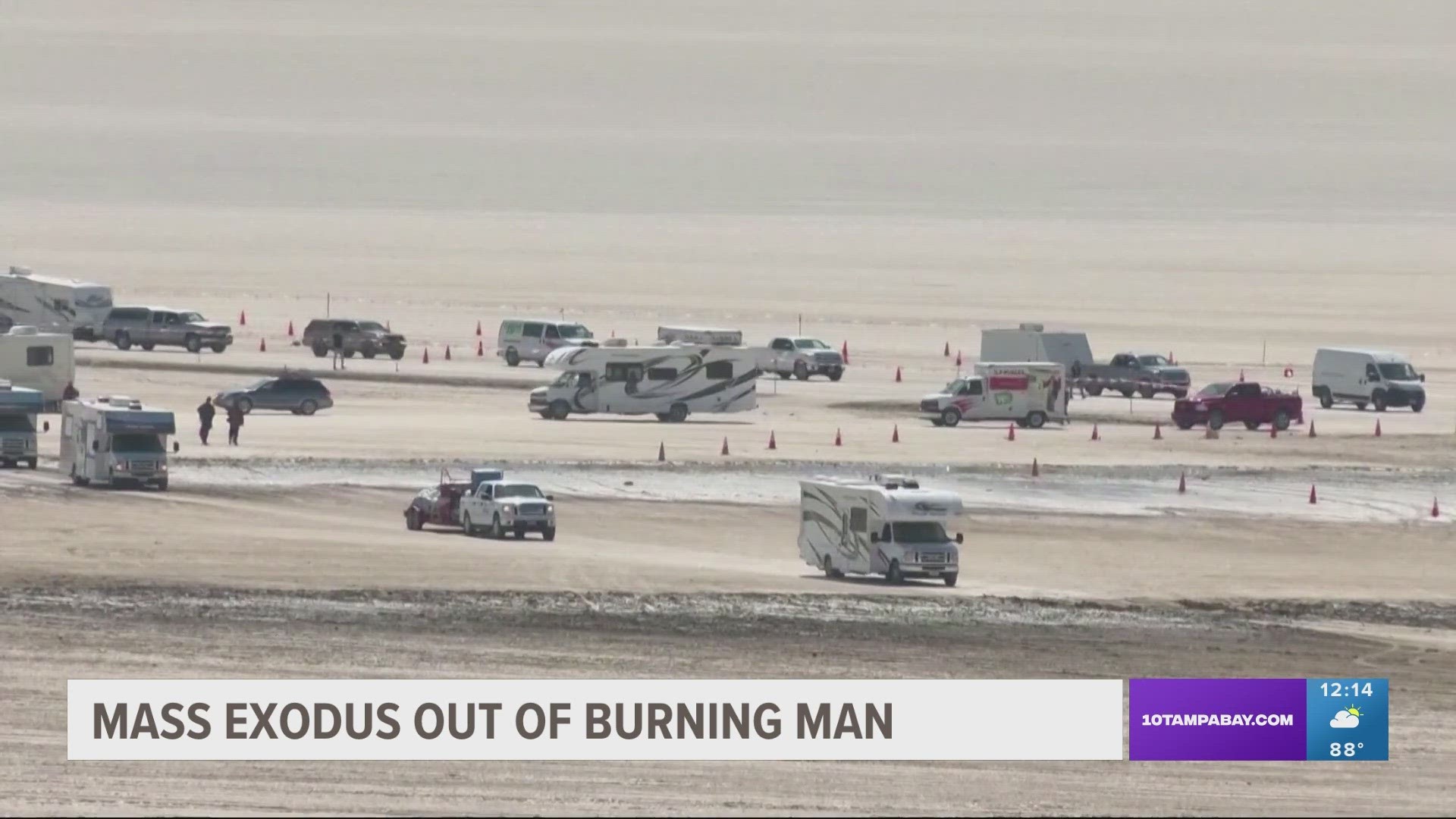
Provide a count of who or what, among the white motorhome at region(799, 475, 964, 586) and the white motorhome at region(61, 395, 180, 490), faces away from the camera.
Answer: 0

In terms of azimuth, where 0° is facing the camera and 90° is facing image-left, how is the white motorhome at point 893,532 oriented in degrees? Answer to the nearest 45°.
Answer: approximately 315°

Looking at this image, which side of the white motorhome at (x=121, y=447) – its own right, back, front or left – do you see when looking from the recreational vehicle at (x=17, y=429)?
back

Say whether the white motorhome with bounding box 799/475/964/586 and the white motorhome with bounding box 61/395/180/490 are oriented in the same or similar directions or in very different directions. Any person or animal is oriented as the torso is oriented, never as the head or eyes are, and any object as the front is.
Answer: same or similar directions

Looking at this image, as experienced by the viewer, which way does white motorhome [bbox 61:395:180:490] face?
facing the viewer and to the right of the viewer

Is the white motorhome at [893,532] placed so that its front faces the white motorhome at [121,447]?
no

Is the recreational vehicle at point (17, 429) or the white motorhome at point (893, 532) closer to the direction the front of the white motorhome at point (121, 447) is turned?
the white motorhome

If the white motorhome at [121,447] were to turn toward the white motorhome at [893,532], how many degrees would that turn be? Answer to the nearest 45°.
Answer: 0° — it already faces it

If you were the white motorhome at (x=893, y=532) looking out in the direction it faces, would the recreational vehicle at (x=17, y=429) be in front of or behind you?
behind
